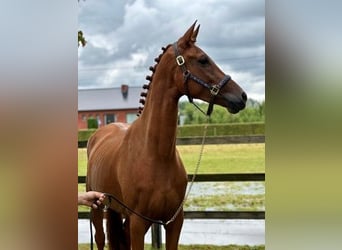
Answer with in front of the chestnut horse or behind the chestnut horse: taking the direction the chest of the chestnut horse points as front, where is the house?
behind

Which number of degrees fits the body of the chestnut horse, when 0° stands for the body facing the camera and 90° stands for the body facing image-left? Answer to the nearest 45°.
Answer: approximately 315°

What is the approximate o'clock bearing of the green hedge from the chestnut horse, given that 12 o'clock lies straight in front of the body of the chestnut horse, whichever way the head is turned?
The green hedge is roughly at 8 o'clock from the chestnut horse.
